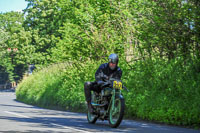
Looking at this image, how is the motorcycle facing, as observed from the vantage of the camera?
facing the viewer and to the right of the viewer

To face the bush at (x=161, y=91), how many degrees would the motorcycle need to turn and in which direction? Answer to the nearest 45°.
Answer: approximately 90° to its left
